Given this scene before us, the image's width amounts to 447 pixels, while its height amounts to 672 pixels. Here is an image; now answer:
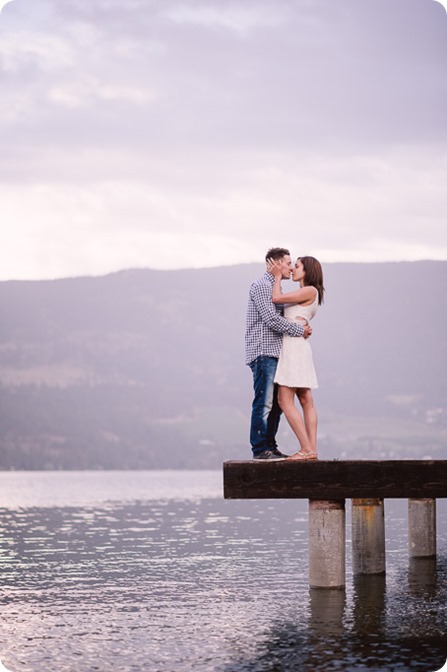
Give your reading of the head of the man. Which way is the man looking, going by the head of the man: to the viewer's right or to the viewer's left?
to the viewer's right

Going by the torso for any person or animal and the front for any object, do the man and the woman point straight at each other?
yes

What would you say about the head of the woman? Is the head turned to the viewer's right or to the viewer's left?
to the viewer's left

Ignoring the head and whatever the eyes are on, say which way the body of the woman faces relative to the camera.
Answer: to the viewer's left

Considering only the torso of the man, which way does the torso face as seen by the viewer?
to the viewer's right

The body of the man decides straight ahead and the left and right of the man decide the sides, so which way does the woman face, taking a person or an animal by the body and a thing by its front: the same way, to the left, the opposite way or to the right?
the opposite way
